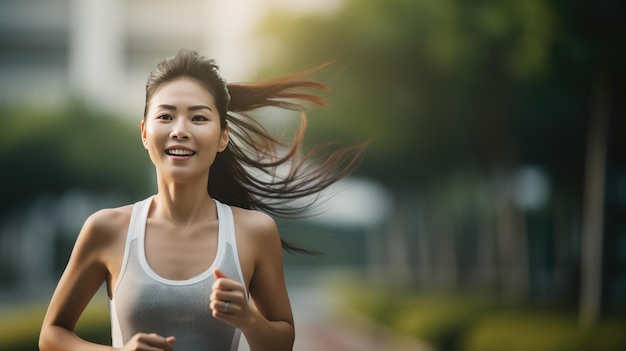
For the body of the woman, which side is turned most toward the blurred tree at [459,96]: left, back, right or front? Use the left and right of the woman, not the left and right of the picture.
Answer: back

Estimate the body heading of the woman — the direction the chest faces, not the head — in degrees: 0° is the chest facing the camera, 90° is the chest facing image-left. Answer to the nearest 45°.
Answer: approximately 0°
